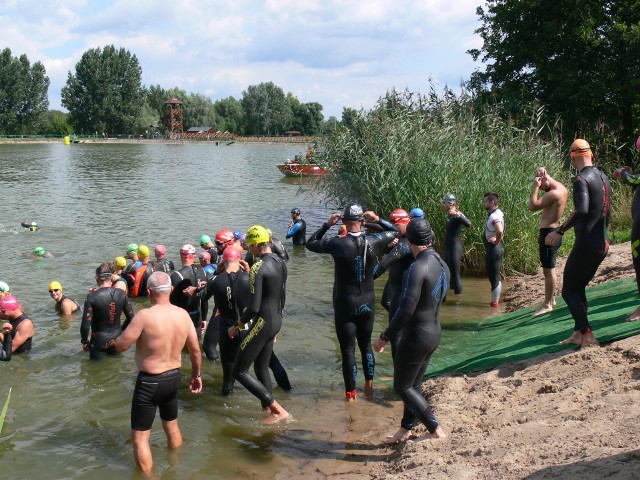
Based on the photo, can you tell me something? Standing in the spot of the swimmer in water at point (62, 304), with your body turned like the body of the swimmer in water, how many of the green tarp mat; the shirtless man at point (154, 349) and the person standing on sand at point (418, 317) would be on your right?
0

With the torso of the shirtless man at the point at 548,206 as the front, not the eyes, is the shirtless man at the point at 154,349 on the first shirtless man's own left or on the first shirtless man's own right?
on the first shirtless man's own left

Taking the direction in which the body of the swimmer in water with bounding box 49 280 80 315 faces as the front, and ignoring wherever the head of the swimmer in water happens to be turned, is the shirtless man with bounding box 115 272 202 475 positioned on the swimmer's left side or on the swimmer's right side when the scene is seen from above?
on the swimmer's left side

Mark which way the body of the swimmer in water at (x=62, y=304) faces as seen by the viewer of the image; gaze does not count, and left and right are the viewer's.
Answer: facing the viewer and to the left of the viewer

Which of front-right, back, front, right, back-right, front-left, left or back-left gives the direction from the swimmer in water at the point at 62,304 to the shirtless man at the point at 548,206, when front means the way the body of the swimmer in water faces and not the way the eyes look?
left

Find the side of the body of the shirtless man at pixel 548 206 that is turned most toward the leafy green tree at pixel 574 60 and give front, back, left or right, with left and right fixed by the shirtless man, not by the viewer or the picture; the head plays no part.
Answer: right

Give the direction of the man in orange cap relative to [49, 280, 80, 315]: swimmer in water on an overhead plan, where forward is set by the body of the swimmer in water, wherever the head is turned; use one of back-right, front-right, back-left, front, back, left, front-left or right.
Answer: left

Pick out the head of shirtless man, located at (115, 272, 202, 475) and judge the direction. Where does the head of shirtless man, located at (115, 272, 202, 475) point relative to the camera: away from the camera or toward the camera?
away from the camera

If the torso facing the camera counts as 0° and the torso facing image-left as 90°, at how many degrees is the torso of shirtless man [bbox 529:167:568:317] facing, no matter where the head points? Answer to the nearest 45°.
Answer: approximately 90°

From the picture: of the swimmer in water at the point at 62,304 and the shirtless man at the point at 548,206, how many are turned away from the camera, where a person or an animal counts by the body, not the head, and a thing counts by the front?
0

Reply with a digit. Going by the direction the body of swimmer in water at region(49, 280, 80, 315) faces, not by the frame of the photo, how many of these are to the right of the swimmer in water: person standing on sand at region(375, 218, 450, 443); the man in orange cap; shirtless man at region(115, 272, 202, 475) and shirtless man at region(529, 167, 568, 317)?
0

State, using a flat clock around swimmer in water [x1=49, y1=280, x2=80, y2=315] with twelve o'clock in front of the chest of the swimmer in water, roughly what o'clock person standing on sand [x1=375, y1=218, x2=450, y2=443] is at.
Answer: The person standing on sand is roughly at 10 o'clock from the swimmer in water.

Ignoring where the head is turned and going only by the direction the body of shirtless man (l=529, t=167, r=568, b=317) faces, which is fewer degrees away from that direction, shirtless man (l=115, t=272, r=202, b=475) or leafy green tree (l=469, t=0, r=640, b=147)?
the shirtless man

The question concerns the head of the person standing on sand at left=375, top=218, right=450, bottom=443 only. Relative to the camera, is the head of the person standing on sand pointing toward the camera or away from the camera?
away from the camera
